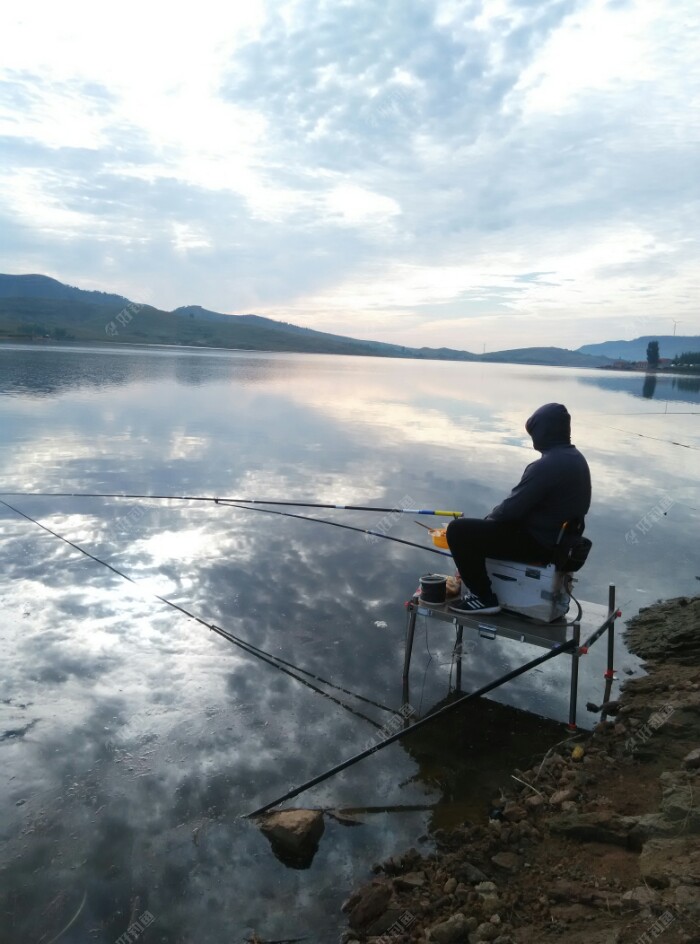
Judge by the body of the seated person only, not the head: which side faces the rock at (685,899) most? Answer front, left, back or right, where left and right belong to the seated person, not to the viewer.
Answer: left

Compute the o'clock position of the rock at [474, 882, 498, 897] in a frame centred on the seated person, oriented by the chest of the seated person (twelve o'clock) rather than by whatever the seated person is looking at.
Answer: The rock is roughly at 9 o'clock from the seated person.

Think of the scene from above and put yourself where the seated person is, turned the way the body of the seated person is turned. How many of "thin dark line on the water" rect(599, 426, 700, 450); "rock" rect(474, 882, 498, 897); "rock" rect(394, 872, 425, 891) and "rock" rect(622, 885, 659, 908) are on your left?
3

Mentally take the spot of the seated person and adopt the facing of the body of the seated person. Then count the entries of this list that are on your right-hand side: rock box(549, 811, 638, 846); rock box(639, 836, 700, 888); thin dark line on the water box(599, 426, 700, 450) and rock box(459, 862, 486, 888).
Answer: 1

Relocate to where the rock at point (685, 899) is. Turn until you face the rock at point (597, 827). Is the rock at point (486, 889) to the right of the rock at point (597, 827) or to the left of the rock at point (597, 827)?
left

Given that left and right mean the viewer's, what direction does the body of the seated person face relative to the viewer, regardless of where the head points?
facing to the left of the viewer

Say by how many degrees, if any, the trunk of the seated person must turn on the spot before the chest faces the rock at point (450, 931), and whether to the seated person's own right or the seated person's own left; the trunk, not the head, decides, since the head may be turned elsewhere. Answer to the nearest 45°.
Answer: approximately 90° to the seated person's own left

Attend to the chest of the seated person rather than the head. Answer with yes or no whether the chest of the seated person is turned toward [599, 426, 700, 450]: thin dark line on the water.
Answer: no

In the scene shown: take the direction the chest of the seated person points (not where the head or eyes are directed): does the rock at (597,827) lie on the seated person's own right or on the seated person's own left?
on the seated person's own left

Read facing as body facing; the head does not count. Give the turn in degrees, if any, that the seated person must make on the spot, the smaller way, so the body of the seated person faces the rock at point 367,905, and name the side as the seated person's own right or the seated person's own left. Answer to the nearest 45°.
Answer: approximately 90° to the seated person's own left

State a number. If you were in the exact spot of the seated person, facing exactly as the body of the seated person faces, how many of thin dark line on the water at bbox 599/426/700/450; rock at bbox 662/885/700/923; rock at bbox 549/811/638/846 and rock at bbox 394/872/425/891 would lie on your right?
1

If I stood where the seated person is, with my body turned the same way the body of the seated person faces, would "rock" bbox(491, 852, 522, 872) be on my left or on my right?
on my left
